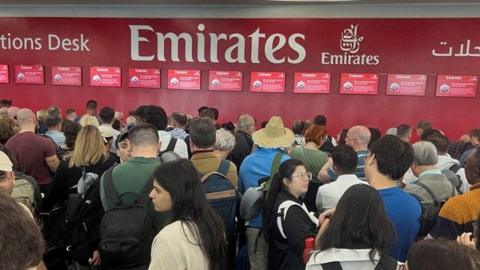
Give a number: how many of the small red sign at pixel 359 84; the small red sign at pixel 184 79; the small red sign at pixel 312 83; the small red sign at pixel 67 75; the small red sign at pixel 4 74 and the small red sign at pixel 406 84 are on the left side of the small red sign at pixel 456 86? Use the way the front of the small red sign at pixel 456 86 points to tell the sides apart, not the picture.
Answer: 0

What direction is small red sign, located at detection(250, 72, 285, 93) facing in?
toward the camera

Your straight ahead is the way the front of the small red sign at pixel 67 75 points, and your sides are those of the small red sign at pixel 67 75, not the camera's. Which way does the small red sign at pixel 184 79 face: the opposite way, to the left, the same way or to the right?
the same way

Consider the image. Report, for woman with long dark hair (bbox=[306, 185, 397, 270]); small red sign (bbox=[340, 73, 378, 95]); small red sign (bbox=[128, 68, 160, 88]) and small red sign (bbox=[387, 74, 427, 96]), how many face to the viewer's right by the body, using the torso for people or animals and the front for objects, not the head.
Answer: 0

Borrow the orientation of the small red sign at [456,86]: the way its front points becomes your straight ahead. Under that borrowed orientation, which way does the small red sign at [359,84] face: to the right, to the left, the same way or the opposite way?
the same way

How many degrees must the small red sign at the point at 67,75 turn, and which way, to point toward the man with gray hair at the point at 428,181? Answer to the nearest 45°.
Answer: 0° — it already faces them

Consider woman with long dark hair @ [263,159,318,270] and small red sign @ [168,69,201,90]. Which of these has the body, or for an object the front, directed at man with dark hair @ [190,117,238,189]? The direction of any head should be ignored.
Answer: the small red sign

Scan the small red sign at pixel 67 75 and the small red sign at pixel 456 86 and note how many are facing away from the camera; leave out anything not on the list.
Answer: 0

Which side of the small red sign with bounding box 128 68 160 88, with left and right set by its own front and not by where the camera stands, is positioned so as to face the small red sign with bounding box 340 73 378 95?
left

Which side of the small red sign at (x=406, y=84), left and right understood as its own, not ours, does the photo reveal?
front

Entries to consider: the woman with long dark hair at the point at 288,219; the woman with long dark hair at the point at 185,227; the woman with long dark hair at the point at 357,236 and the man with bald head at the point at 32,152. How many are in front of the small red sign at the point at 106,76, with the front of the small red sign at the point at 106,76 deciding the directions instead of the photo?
4

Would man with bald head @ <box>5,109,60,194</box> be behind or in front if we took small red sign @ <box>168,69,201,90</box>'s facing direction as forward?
in front

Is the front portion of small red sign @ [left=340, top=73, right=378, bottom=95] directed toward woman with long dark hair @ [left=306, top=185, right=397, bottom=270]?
yes

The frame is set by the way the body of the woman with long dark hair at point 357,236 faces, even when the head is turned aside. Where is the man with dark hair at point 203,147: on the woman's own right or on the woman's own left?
on the woman's own left

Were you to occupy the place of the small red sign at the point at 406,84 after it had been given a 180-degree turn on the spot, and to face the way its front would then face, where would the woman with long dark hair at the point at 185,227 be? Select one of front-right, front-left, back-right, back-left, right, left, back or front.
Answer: back

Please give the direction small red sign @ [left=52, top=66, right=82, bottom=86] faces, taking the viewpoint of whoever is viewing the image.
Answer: facing the viewer

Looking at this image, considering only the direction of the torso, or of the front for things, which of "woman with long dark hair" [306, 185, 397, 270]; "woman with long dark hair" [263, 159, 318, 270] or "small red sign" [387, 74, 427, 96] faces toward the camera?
the small red sign

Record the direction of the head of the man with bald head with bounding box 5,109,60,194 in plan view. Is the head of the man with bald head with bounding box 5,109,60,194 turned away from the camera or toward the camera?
away from the camera

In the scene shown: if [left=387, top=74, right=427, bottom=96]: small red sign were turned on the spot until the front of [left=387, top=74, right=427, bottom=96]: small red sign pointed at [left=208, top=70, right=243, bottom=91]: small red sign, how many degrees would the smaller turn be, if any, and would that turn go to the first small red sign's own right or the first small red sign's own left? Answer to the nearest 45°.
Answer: approximately 90° to the first small red sign's own right

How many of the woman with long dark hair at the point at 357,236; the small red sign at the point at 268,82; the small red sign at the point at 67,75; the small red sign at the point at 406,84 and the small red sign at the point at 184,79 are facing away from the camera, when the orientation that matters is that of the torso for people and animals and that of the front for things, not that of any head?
1

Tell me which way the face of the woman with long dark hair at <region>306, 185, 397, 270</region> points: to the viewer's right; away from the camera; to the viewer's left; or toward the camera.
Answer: away from the camera

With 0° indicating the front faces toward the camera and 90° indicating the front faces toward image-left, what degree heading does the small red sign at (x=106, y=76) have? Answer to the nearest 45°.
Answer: approximately 0°
